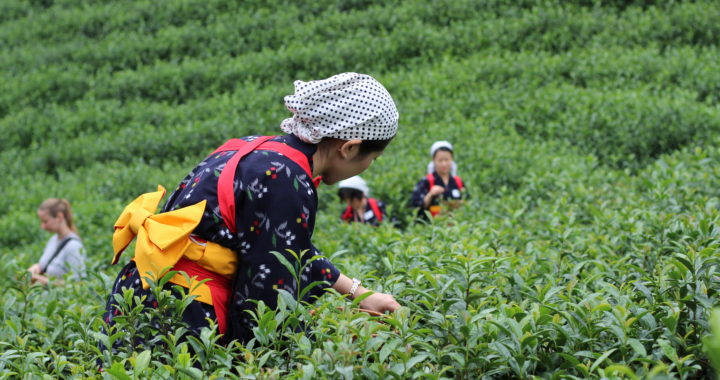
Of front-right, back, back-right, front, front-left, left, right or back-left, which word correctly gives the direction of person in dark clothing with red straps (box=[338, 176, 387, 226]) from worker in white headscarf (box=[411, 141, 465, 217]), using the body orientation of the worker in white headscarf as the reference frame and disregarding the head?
front-right

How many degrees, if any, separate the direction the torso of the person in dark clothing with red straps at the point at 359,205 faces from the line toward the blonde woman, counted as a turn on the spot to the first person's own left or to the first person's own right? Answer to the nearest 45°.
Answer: approximately 45° to the first person's own right

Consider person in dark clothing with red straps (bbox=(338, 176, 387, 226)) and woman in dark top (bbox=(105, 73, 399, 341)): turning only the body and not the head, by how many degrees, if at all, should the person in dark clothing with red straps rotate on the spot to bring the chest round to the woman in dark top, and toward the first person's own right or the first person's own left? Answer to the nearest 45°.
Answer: approximately 45° to the first person's own left

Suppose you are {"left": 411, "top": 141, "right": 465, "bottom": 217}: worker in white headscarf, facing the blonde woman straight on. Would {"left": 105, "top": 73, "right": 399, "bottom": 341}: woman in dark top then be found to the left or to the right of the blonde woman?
left

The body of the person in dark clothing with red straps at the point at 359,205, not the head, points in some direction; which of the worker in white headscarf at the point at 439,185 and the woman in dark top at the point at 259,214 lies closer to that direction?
the woman in dark top

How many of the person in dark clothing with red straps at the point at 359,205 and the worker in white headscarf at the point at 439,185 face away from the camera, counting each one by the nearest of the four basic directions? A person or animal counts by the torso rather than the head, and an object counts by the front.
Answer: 0

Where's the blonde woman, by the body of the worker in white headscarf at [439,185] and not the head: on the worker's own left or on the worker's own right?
on the worker's own right

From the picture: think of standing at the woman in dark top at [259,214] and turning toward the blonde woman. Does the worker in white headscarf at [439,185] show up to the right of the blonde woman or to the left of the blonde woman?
right

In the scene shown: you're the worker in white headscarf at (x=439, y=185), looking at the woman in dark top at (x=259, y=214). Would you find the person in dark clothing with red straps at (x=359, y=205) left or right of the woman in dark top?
right

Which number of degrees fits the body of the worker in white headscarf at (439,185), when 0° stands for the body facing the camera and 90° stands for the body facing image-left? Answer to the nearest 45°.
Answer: approximately 0°

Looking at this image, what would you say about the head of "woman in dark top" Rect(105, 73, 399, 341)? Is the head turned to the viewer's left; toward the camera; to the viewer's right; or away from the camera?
to the viewer's right

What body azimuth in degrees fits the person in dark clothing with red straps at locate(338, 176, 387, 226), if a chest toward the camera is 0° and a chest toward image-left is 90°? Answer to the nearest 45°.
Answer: approximately 45°

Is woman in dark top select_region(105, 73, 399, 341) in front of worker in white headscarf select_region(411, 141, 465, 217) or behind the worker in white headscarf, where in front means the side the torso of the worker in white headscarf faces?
in front
